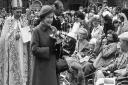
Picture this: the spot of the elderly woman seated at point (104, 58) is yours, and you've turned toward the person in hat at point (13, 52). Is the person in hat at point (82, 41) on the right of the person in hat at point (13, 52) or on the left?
right

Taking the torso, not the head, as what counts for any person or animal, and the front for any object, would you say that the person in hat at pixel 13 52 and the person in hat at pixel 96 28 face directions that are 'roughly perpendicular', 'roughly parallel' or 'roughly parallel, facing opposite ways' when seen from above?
roughly perpendicular

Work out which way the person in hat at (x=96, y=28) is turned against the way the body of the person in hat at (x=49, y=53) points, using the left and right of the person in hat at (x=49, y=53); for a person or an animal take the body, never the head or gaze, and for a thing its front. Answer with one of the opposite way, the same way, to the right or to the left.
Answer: to the right

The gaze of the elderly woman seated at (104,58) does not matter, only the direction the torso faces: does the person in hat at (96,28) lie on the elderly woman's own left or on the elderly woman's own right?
on the elderly woman's own right

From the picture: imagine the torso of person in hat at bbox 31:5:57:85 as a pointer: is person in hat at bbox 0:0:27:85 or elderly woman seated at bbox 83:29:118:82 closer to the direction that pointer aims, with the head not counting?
the elderly woman seated

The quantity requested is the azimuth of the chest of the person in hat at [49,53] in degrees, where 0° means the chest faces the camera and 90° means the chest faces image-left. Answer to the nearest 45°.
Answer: approximately 315°

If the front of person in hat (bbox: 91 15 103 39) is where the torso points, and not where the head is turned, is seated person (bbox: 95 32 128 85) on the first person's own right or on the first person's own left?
on the first person's own left
